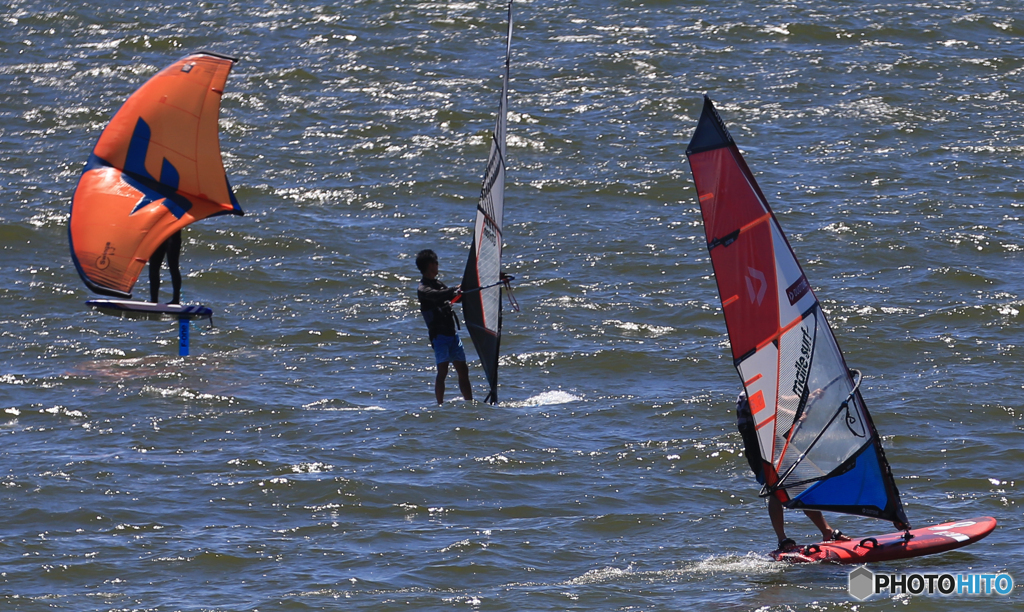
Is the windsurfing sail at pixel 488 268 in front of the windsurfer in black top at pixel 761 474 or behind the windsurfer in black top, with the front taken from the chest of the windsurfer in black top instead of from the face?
behind

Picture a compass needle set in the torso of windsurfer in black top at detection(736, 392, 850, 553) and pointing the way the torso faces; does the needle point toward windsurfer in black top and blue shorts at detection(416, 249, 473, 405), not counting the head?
no

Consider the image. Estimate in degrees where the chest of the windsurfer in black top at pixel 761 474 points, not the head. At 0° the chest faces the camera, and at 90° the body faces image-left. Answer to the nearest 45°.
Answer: approximately 315°

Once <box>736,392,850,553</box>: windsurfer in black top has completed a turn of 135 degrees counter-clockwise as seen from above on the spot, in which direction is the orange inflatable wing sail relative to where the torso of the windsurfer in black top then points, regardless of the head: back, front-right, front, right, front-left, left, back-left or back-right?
front-left

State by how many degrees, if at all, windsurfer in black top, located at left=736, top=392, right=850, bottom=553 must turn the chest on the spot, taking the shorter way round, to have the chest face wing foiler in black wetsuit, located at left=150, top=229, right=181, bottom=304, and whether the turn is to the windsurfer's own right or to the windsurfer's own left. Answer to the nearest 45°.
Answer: approximately 180°
